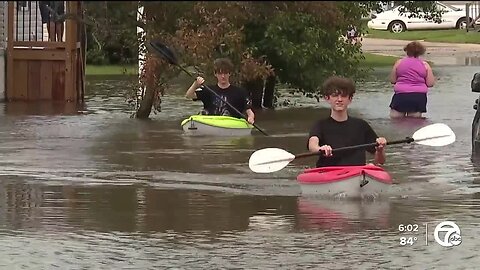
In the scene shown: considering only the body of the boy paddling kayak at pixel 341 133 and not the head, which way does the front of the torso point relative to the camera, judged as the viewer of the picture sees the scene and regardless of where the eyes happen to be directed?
toward the camera

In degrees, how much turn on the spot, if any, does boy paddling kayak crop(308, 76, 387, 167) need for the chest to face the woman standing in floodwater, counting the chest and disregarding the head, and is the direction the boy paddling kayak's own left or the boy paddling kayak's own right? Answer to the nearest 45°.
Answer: approximately 180°

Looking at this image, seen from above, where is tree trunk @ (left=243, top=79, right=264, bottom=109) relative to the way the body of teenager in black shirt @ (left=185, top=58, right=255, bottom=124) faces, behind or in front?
behind

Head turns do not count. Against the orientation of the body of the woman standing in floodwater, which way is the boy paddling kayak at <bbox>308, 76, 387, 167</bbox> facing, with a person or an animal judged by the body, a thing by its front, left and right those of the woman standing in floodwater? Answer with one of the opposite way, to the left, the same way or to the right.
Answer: the opposite way

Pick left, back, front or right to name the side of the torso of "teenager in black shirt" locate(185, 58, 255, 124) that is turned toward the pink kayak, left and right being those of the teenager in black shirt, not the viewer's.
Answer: front

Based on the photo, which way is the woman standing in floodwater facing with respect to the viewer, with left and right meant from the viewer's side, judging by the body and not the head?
facing away from the viewer

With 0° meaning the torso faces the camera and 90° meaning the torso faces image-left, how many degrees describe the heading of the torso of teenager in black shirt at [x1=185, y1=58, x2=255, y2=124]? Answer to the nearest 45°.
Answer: approximately 0°
